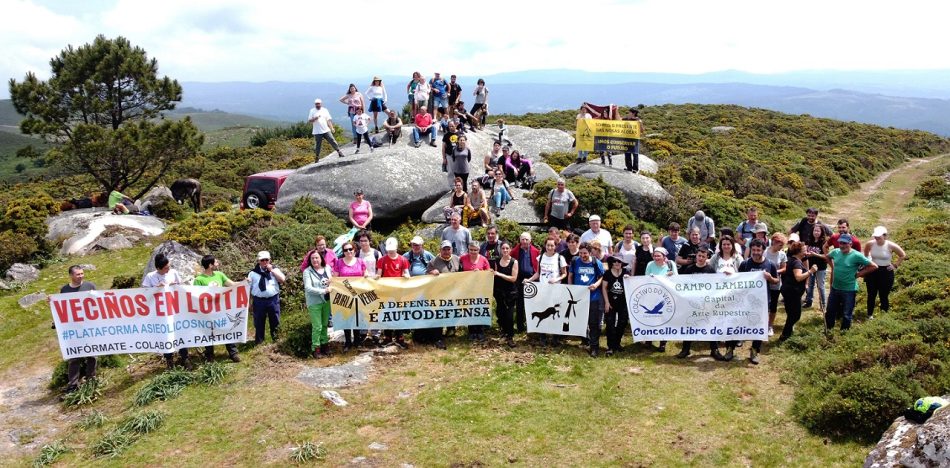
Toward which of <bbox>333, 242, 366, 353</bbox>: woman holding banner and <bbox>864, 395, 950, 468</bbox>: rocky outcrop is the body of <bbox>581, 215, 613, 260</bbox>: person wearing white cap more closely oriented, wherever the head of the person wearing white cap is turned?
the rocky outcrop

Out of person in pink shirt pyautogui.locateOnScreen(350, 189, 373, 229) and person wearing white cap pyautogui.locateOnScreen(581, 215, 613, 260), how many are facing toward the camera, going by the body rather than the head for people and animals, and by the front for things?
2

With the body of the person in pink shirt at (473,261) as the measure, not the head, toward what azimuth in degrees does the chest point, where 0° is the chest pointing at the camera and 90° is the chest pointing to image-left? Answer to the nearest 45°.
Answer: approximately 0°

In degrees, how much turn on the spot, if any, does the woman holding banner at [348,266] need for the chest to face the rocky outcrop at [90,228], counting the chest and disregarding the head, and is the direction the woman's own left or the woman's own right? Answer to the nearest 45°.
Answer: approximately 135° to the woman's own right

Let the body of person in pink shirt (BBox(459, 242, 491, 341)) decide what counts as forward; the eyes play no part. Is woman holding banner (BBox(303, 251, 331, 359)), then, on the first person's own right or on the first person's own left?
on the first person's own right

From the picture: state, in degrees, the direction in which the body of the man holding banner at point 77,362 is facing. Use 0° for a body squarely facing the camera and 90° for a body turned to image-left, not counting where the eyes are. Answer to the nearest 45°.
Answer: approximately 315°

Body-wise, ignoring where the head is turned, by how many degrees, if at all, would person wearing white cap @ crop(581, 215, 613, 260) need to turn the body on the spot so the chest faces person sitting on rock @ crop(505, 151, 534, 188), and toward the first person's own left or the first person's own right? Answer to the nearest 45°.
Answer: approximately 180°

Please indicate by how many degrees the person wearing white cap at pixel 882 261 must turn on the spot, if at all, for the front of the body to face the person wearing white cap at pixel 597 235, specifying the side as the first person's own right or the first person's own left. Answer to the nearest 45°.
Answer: approximately 45° to the first person's own right
